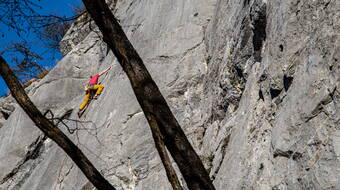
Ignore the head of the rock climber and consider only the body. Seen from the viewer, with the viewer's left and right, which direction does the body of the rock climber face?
facing away from the viewer and to the right of the viewer

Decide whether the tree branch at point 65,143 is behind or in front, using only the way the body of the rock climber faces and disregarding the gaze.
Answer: behind

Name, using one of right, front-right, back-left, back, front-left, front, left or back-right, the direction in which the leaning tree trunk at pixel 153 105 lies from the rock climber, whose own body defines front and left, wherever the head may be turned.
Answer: back-right
